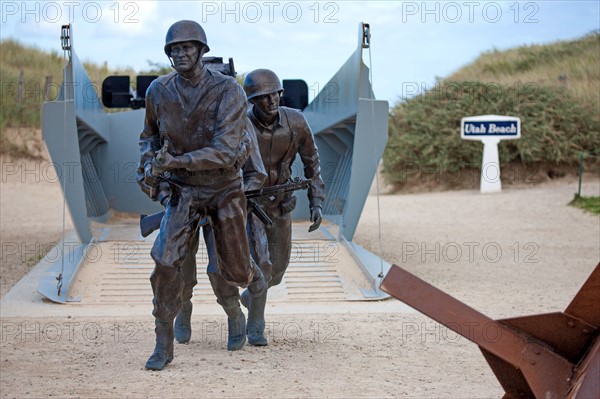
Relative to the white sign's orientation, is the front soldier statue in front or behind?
in front

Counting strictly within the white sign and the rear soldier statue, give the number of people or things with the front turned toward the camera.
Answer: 2

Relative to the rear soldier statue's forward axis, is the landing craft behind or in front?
behind

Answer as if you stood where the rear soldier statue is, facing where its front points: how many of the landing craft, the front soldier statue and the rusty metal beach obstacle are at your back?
1

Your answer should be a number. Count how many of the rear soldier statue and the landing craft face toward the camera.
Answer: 2

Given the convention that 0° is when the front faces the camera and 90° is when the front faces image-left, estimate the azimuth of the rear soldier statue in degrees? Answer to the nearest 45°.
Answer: approximately 0°

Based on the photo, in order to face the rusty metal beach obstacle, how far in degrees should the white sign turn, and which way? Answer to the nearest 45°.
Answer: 0° — it already faces it

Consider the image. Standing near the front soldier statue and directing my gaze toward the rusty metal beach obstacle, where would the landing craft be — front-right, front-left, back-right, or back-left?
back-left

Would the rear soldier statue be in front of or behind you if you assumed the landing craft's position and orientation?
in front

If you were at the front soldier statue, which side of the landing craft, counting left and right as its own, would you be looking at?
front

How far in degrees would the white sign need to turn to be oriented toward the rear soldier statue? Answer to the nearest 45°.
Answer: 0° — it already faces it

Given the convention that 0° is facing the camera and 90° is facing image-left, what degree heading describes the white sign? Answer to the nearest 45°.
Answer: approximately 0°
